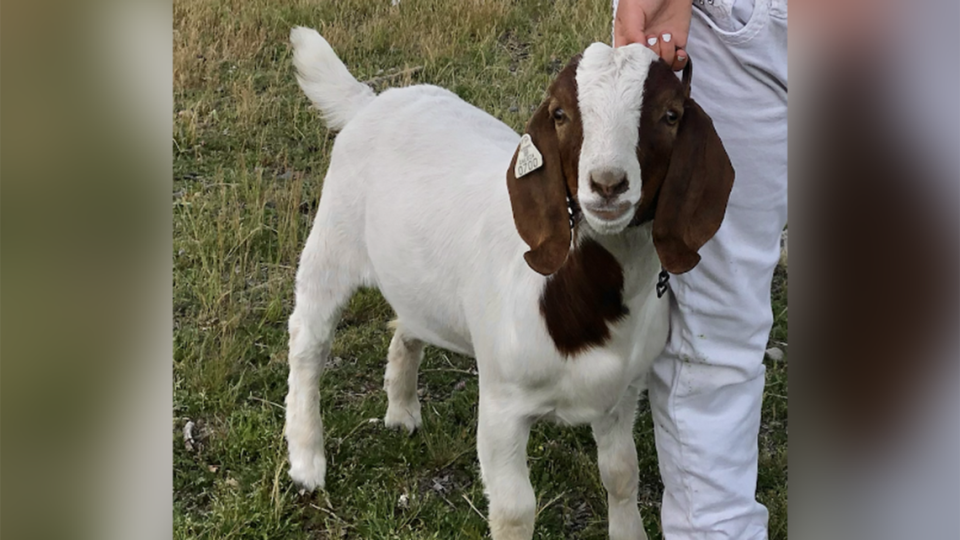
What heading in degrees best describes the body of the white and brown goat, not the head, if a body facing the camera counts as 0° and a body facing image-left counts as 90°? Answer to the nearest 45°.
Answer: approximately 315°
